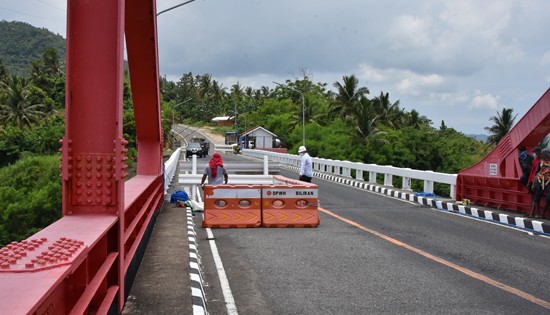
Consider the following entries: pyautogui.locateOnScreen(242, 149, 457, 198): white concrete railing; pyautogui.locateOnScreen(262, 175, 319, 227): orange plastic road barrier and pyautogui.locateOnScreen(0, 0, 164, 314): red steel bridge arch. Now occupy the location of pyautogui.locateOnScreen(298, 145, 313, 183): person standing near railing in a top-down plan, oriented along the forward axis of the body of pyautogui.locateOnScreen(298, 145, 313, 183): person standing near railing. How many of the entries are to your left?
2

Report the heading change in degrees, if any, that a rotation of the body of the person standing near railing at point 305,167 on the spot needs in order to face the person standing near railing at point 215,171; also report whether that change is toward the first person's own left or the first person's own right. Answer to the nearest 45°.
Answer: approximately 45° to the first person's own left

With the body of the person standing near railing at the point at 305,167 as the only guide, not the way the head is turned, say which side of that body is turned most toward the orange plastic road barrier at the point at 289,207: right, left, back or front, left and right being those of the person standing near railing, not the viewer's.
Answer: left

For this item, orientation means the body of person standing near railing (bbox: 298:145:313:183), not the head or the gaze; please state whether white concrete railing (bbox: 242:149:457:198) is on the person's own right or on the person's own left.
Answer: on the person's own right

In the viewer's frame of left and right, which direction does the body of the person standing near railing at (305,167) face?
facing to the left of the viewer

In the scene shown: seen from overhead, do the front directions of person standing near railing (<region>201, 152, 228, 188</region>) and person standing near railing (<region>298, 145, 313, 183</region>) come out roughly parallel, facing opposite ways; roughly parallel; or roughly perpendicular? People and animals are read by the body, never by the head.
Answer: roughly perpendicular

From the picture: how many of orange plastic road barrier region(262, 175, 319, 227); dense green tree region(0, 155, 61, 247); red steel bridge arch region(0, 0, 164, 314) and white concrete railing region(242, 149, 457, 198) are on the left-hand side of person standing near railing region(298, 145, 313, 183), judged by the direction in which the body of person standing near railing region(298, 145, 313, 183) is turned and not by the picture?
2

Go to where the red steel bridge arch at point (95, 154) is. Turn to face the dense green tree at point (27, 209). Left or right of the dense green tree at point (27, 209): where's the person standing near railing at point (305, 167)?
right
